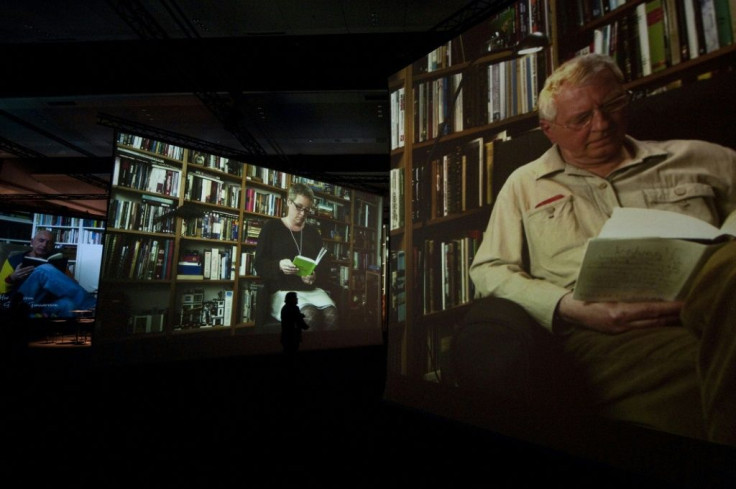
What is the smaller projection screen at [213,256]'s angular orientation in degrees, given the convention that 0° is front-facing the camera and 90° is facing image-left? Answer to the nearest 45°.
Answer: approximately 315°
